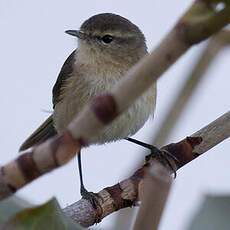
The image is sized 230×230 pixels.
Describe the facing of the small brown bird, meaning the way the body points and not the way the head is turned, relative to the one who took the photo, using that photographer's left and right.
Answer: facing the viewer and to the right of the viewer

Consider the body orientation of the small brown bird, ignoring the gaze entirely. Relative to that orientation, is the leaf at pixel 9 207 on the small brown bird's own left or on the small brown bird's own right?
on the small brown bird's own right

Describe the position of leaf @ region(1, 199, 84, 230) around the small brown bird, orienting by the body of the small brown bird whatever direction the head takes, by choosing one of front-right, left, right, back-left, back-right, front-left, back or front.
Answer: front-right

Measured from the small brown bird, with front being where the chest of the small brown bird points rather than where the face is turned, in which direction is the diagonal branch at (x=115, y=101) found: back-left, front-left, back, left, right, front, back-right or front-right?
front-right
